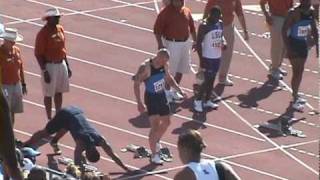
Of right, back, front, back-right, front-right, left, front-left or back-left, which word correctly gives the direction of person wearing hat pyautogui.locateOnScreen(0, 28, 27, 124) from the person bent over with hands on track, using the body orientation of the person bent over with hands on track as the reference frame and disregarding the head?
back

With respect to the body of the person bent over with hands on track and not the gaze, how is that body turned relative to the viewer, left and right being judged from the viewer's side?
facing the viewer and to the right of the viewer

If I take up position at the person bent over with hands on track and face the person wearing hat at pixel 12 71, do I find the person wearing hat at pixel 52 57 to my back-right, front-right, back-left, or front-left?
front-right

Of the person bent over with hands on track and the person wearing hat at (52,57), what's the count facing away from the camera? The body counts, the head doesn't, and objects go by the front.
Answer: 0

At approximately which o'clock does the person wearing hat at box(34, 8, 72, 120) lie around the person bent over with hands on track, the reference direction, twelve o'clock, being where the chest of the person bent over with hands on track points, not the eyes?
The person wearing hat is roughly at 7 o'clock from the person bent over with hands on track.

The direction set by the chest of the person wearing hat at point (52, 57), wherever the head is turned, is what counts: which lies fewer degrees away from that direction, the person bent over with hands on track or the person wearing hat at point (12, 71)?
the person bent over with hands on track

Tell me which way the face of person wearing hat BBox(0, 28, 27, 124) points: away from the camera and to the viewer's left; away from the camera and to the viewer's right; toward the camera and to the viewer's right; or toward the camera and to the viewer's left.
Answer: toward the camera and to the viewer's right
